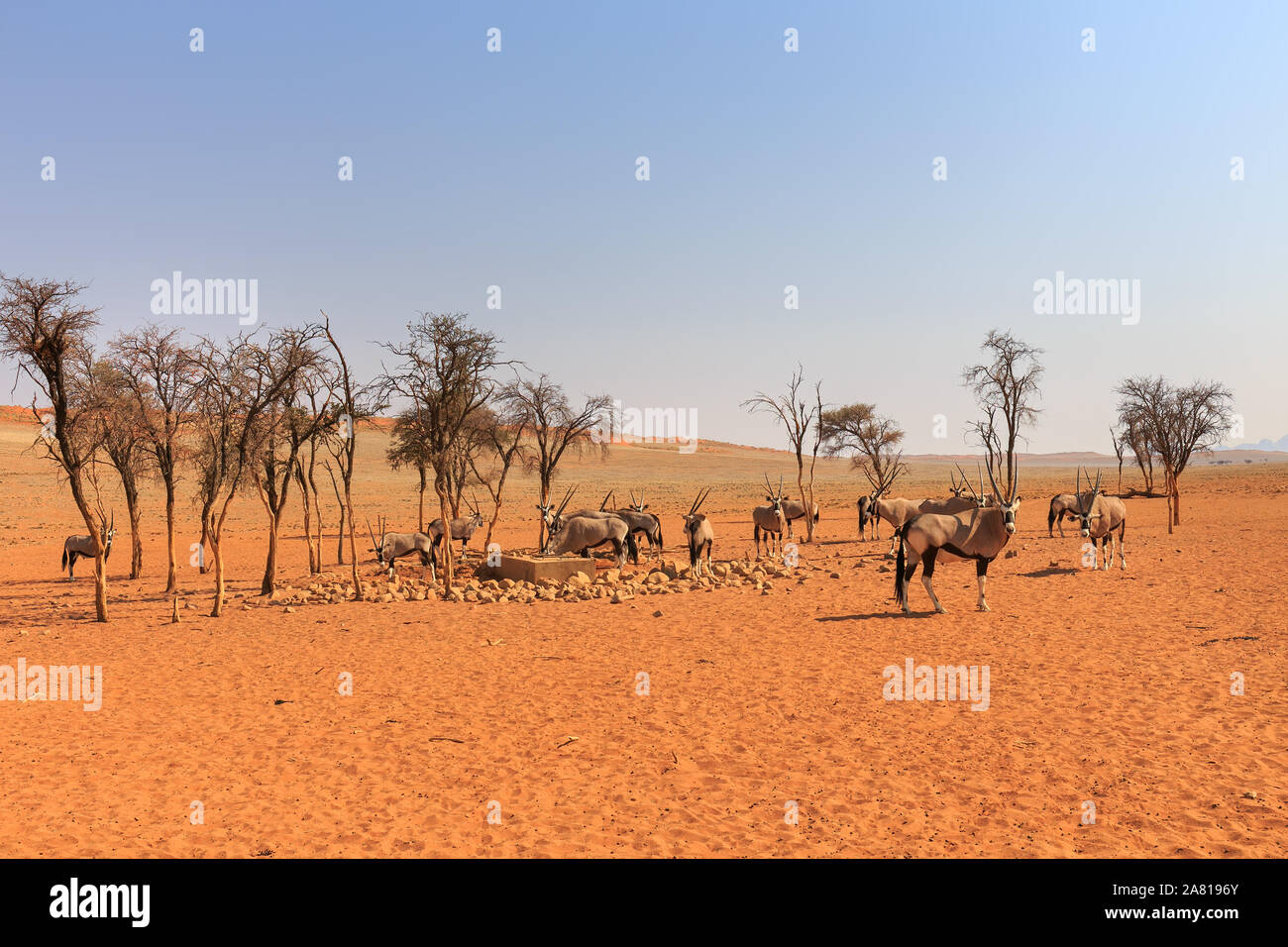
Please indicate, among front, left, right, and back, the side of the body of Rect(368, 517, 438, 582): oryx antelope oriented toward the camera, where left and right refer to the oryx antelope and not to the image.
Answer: left

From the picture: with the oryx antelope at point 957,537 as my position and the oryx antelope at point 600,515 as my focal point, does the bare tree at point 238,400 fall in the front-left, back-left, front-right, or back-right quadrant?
front-left

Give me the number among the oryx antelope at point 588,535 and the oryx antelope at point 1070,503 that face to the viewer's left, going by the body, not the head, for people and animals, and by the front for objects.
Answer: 1

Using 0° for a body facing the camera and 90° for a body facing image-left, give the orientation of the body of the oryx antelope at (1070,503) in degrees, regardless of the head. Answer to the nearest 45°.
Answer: approximately 270°

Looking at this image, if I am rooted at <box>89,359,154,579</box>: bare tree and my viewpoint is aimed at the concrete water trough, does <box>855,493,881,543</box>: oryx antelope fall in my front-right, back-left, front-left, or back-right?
front-left

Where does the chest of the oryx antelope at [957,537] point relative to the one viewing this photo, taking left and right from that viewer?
facing to the right of the viewer

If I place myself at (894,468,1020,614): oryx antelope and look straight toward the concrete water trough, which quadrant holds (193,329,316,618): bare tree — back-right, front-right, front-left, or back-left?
front-left

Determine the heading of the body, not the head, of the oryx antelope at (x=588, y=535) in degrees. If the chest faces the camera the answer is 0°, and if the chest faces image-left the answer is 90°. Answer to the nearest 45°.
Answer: approximately 90°

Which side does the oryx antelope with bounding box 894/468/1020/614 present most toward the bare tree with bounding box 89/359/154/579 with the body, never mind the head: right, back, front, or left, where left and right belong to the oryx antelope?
back
